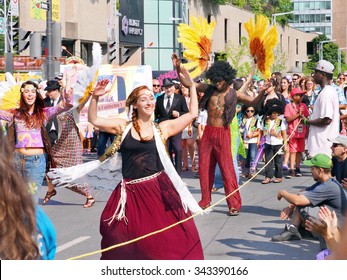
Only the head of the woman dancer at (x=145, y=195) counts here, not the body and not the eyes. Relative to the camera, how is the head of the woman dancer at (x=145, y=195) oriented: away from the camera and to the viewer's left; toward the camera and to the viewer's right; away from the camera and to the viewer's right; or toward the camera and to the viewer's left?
toward the camera and to the viewer's right

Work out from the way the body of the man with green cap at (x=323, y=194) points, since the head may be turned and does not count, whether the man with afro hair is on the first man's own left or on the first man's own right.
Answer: on the first man's own right

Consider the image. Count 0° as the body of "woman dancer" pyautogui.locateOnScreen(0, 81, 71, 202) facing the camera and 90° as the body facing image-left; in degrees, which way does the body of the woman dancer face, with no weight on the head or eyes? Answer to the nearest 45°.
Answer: approximately 0°

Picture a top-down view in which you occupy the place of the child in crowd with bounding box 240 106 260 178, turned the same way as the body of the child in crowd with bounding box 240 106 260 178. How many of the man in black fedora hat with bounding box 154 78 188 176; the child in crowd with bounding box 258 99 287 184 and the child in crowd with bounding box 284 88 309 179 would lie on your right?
1

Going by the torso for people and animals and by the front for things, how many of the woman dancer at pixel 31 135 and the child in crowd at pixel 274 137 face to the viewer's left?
0

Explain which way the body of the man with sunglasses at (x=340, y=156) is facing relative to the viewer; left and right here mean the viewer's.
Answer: facing to the left of the viewer

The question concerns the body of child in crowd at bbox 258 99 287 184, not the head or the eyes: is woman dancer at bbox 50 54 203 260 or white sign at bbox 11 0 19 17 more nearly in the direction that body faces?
the woman dancer

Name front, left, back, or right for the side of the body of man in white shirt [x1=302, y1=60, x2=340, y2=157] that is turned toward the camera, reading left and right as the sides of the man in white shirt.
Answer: left

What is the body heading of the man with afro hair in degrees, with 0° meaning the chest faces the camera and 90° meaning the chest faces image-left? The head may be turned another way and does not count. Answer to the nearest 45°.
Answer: approximately 0°

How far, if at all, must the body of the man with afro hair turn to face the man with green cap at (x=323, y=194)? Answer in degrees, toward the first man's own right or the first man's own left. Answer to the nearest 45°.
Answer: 0° — they already face them

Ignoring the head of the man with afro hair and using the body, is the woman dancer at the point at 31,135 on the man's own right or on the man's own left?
on the man's own right

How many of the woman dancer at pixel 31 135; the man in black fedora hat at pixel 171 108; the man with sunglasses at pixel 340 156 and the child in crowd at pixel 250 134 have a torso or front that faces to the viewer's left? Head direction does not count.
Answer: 1
